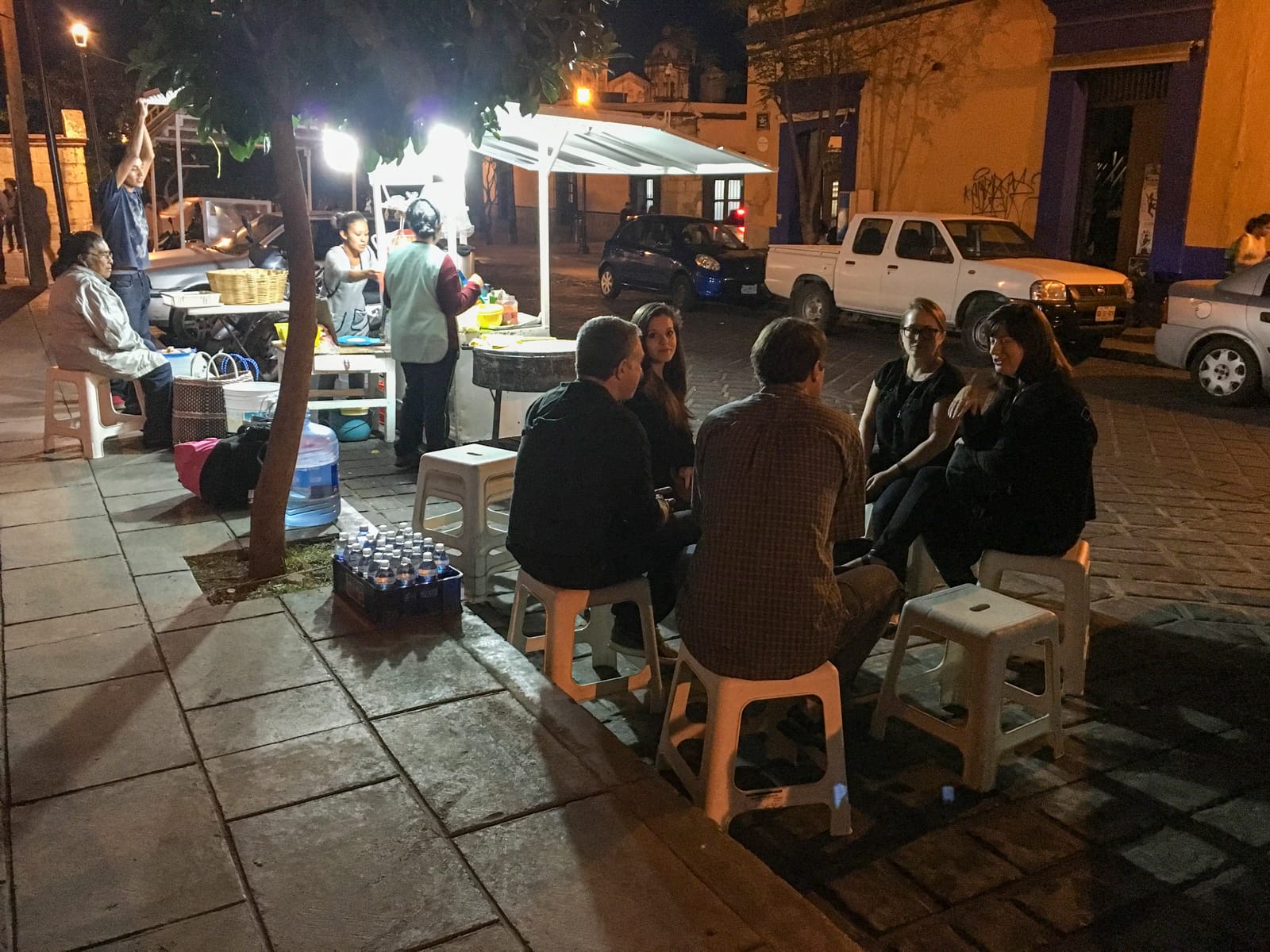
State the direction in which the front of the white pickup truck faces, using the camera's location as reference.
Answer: facing the viewer and to the right of the viewer

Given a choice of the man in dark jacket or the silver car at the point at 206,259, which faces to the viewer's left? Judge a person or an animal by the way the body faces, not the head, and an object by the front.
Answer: the silver car

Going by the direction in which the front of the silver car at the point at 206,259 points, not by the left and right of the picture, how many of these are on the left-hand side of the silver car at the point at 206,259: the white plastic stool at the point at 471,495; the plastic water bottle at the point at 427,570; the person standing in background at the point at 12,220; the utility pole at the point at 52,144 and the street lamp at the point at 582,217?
2

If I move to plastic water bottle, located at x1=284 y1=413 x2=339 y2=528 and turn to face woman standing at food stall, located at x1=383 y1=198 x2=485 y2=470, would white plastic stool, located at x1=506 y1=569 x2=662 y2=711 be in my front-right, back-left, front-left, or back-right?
back-right

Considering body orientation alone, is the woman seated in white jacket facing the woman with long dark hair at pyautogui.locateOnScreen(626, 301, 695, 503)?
no

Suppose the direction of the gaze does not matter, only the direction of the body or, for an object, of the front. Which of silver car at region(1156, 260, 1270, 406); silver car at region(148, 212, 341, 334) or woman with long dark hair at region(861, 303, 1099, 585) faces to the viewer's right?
silver car at region(1156, 260, 1270, 406)

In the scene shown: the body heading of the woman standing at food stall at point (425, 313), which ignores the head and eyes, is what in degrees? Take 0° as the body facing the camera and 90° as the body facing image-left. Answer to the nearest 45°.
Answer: approximately 225°

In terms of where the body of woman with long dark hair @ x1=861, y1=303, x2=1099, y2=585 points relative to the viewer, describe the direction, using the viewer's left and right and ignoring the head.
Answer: facing to the left of the viewer

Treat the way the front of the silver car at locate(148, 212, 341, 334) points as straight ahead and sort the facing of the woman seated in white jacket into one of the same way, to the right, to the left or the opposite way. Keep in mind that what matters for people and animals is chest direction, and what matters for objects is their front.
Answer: the opposite way

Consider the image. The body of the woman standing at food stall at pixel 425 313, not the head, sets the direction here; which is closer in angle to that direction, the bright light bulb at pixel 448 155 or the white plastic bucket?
the bright light bulb

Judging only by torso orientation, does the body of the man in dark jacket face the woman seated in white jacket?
no

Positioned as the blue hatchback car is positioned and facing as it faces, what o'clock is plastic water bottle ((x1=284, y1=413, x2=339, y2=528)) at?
The plastic water bottle is roughly at 2 o'clock from the blue hatchback car.

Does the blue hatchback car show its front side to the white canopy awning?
no

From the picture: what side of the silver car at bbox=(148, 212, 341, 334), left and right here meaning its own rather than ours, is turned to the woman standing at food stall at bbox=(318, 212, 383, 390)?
left

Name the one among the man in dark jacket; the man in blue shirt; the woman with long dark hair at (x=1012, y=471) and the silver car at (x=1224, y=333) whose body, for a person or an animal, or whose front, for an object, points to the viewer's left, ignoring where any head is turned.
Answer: the woman with long dark hair

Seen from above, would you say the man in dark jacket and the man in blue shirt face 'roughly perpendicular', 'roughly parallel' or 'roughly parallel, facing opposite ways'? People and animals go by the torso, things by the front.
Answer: roughly perpendicular

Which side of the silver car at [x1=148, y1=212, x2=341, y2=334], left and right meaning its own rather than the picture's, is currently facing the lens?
left

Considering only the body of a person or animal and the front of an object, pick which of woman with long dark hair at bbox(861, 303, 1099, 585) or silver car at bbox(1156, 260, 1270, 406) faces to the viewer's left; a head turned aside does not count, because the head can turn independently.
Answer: the woman with long dark hair

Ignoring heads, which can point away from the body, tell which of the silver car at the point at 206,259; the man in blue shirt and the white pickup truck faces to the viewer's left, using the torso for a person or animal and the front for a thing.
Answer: the silver car

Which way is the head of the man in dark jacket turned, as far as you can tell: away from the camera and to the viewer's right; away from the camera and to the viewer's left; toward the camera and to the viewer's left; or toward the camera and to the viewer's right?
away from the camera and to the viewer's right
